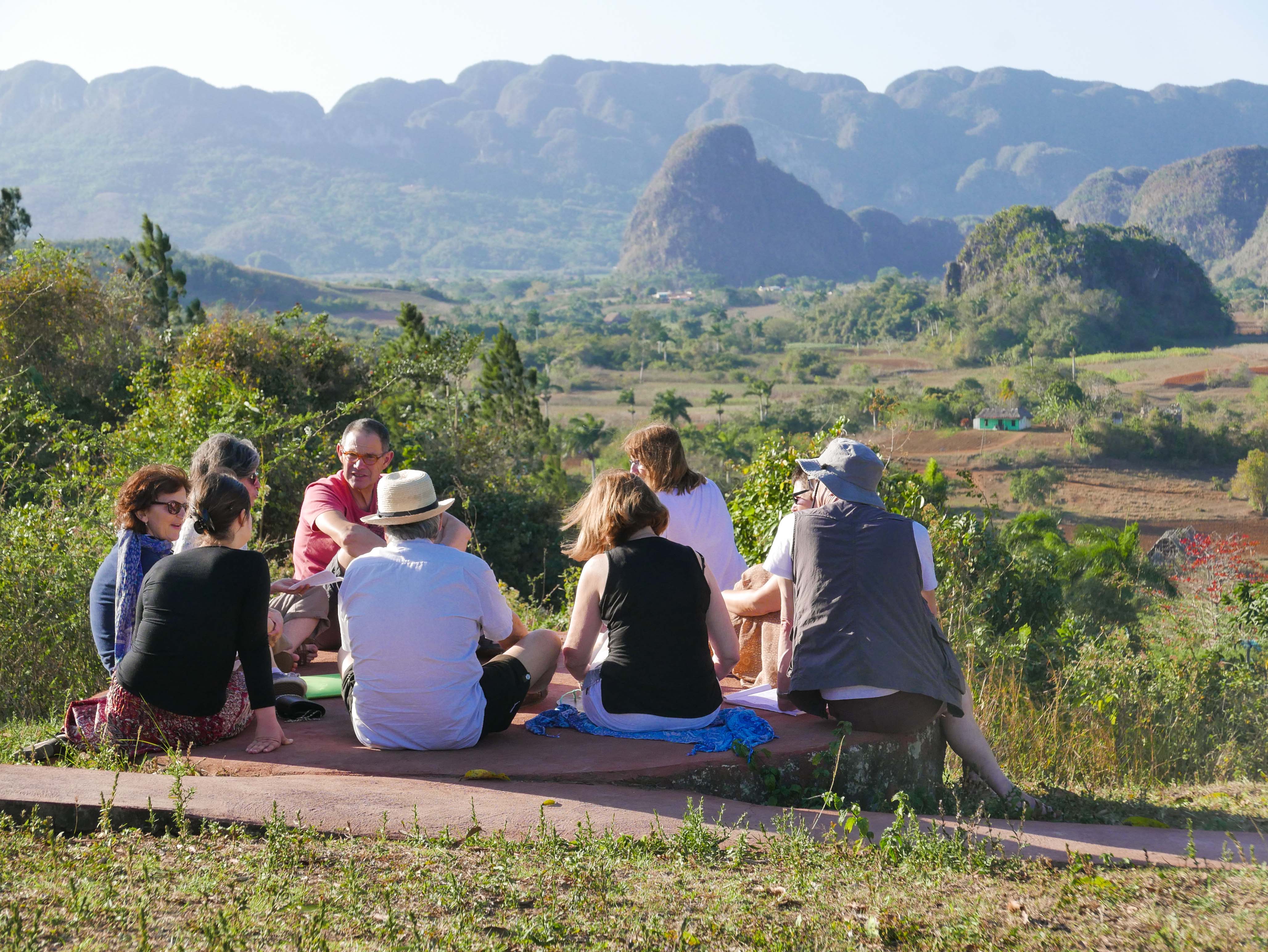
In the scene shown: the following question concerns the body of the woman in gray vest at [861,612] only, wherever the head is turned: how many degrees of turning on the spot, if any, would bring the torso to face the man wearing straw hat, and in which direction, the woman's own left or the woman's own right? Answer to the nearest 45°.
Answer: approximately 90° to the woman's own left

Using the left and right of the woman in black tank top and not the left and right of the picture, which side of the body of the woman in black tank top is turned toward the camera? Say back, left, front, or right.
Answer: back

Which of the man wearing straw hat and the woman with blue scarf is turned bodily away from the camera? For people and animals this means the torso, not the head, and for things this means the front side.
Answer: the man wearing straw hat

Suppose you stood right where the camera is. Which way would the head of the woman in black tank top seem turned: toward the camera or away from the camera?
away from the camera

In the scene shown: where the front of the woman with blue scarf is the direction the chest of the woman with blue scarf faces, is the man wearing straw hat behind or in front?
in front

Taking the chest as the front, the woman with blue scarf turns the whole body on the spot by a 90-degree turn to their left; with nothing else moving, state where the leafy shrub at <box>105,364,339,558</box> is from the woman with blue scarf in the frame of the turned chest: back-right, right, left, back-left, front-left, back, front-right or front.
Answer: front

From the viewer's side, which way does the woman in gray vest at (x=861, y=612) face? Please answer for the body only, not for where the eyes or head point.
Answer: away from the camera

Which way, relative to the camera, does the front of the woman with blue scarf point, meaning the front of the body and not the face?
to the viewer's right

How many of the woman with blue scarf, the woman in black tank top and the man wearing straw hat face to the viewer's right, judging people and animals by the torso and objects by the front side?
1

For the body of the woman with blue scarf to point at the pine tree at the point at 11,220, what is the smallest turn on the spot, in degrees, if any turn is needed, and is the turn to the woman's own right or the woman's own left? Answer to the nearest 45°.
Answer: approximately 90° to the woman's own left

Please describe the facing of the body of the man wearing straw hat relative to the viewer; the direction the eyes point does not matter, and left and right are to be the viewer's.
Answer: facing away from the viewer

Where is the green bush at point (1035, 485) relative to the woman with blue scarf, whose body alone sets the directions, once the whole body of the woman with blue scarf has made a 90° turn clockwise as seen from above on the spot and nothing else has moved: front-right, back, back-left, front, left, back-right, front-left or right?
back-left

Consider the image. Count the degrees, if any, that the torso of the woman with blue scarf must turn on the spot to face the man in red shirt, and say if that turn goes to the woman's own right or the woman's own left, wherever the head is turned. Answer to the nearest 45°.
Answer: approximately 45° to the woman's own left
